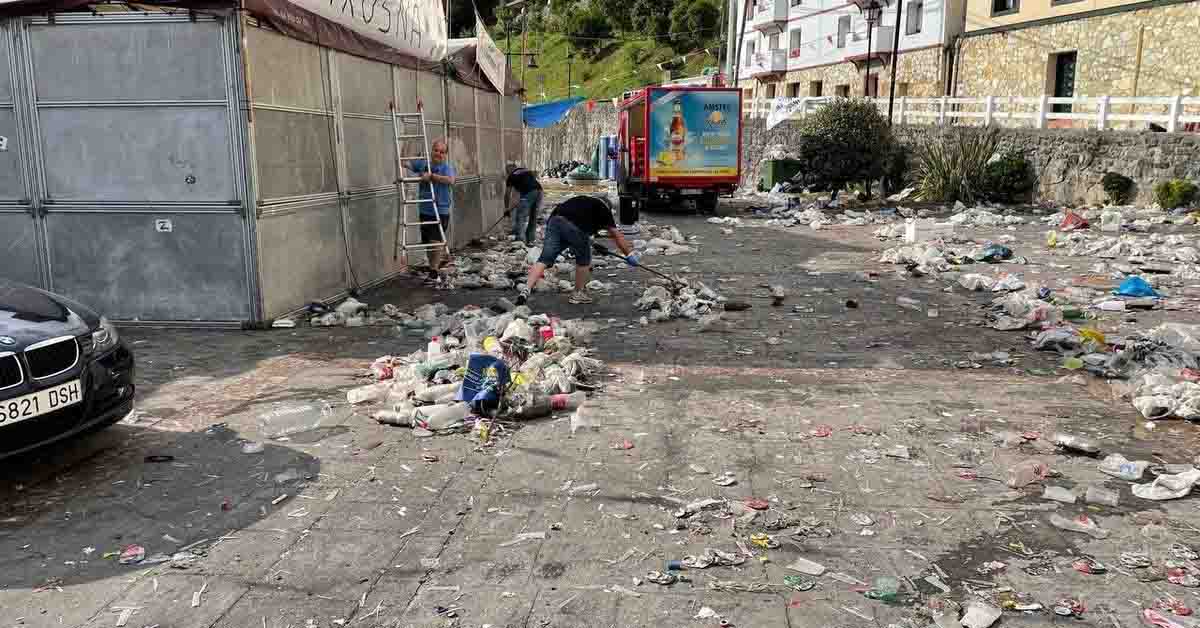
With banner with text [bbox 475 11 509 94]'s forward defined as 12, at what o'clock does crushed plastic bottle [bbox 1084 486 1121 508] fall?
The crushed plastic bottle is roughly at 1 o'clock from the banner with text.

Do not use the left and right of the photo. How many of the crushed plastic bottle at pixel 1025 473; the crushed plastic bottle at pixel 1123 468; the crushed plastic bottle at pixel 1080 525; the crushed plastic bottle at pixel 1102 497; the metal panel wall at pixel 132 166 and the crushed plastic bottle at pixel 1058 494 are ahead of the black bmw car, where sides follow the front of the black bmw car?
5

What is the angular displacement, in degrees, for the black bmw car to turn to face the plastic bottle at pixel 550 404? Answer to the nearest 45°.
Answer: approximately 45° to its left

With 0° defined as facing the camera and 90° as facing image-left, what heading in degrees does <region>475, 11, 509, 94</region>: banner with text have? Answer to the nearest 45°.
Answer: approximately 315°

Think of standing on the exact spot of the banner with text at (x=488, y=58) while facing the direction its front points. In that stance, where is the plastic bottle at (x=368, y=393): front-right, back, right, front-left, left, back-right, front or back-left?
front-right

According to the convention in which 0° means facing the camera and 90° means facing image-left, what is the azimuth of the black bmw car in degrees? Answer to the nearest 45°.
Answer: approximately 315°

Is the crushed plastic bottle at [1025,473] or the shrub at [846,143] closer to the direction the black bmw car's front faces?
the crushed plastic bottle

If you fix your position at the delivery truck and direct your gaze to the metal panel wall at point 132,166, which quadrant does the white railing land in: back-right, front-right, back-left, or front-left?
back-left

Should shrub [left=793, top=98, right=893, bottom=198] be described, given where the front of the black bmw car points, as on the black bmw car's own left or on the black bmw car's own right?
on the black bmw car's own left

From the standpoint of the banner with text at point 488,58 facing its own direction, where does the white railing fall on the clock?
The white railing is roughly at 10 o'clock from the banner with text.

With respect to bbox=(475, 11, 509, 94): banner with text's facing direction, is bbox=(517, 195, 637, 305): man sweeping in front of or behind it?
in front

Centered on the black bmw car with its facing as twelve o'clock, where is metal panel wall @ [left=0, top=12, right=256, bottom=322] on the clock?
The metal panel wall is roughly at 8 o'clock from the black bmw car.

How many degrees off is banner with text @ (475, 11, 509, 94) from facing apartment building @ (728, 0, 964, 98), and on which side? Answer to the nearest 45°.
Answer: approximately 90° to its left

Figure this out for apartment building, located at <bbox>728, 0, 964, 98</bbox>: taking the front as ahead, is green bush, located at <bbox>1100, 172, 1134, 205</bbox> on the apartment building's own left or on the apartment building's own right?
on the apartment building's own left

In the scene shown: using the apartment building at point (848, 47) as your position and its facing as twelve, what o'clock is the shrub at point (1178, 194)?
The shrub is roughly at 10 o'clock from the apartment building.
